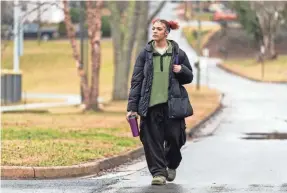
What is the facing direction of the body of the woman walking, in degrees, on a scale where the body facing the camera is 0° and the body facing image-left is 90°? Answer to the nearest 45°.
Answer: approximately 0°

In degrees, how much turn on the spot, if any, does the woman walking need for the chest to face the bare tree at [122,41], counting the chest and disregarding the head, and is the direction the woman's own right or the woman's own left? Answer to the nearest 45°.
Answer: approximately 180°

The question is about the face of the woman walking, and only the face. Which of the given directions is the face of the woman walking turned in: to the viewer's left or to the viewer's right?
to the viewer's left

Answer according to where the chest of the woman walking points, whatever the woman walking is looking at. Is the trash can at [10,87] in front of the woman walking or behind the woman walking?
behind

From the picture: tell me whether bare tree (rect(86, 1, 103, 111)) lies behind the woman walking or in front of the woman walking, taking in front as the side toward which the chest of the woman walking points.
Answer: behind
